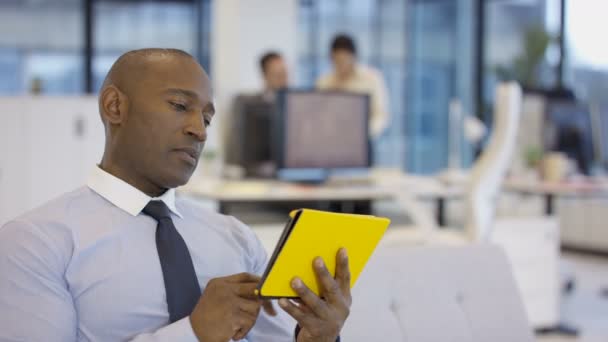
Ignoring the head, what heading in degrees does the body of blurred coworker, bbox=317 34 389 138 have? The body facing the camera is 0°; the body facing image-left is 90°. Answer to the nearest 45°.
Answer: approximately 45°

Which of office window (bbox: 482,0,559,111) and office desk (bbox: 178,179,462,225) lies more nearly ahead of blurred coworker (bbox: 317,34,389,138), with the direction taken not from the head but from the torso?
the office desk

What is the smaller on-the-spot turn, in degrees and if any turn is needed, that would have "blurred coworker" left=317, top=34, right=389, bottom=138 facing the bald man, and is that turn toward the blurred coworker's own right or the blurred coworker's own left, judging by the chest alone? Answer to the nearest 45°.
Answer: approximately 45° to the blurred coworker's own left

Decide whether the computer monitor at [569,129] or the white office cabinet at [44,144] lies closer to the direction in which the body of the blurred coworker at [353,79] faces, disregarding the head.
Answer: the white office cabinet

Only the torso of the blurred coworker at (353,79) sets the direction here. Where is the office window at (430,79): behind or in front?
behind

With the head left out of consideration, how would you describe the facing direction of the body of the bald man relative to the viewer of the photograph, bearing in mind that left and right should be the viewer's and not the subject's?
facing the viewer and to the right of the viewer

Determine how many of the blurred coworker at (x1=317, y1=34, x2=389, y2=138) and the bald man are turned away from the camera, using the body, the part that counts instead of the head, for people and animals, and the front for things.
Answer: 0

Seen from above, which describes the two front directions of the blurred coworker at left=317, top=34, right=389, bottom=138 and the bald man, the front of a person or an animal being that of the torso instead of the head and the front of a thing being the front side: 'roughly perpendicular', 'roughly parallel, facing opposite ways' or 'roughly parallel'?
roughly perpendicular

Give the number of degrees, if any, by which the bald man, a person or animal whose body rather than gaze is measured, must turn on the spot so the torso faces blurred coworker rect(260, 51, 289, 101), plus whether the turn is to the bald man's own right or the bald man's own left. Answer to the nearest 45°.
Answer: approximately 135° to the bald man's own left

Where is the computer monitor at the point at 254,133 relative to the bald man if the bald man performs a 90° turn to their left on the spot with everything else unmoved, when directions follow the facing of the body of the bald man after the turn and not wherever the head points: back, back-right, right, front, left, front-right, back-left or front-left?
front-left
